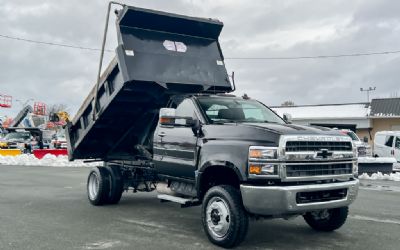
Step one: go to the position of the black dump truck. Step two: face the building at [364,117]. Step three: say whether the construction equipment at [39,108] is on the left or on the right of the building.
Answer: left

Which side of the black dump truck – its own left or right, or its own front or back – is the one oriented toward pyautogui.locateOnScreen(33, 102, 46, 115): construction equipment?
back

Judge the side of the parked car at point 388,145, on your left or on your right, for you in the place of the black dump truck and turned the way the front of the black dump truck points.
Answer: on your left

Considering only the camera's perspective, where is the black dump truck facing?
facing the viewer and to the right of the viewer

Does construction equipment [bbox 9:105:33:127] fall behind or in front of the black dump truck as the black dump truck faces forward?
behind

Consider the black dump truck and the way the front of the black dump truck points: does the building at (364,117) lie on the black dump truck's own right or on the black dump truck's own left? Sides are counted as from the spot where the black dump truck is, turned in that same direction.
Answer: on the black dump truck's own left
